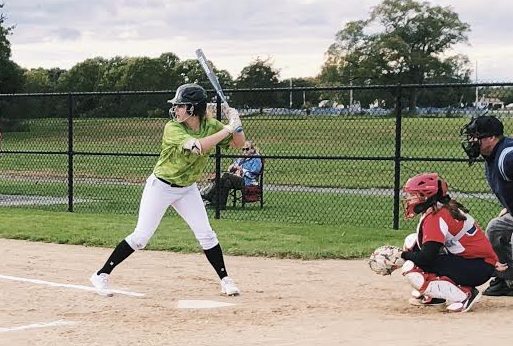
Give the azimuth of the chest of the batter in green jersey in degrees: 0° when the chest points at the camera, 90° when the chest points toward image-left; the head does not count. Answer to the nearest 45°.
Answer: approximately 0°

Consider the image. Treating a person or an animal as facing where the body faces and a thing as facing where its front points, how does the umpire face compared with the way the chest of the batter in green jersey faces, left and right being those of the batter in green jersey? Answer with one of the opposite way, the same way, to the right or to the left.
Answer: to the right

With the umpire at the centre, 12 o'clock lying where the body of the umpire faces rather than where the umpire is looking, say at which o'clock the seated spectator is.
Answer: The seated spectator is roughly at 2 o'clock from the umpire.

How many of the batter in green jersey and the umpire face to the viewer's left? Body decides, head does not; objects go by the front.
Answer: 1

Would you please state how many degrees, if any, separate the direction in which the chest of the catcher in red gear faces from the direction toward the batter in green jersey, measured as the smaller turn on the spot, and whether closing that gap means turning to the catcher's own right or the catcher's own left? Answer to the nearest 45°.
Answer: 0° — they already face them

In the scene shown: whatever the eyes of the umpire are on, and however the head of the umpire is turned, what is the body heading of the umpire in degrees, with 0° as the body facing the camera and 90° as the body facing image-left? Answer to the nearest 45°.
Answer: approximately 90°

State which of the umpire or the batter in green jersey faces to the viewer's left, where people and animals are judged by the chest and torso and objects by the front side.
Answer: the umpire

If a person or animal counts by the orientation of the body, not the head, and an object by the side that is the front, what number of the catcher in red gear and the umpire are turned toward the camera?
0

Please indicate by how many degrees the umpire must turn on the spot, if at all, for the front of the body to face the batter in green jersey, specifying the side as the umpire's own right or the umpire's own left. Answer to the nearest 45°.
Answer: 0° — they already face them

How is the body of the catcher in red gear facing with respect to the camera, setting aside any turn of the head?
to the viewer's left
